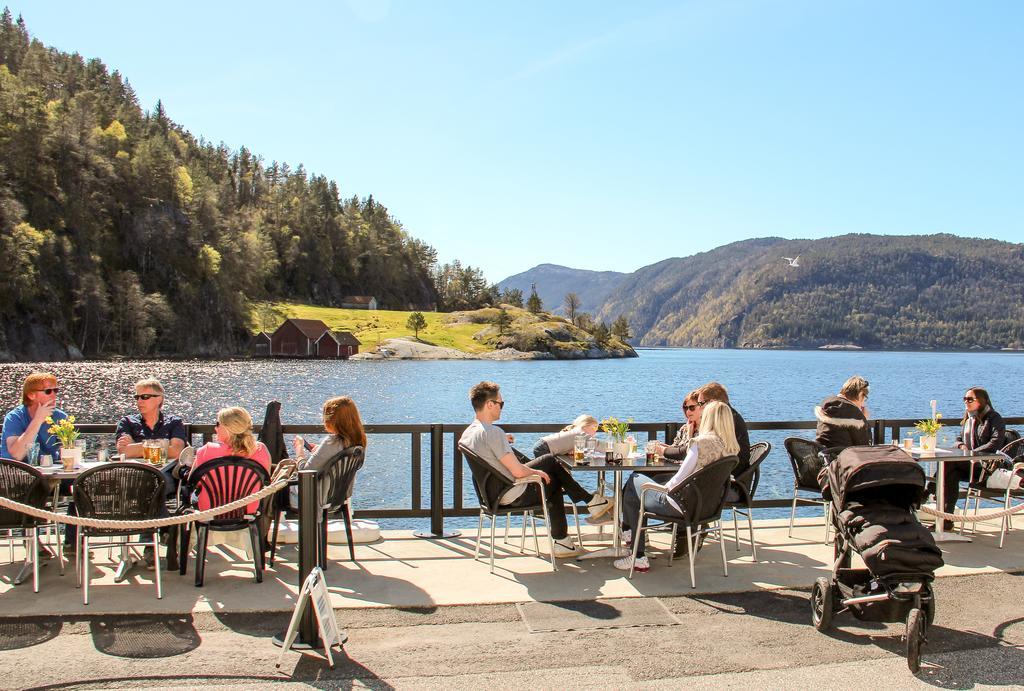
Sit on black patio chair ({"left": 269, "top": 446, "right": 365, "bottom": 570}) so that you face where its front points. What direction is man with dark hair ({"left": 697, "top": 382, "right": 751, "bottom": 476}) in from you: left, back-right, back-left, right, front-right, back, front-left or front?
back-right

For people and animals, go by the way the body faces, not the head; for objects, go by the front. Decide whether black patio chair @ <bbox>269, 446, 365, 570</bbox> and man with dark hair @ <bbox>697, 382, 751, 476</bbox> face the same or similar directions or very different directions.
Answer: same or similar directions

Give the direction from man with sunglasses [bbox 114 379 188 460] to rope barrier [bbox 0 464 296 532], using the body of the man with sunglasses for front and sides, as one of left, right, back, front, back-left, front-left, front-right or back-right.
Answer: front

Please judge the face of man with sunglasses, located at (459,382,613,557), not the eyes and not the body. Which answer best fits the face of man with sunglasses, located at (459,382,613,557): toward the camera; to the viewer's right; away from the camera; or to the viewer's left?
to the viewer's right

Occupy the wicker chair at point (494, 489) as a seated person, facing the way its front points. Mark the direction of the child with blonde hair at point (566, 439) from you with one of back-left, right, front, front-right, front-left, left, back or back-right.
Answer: front-left

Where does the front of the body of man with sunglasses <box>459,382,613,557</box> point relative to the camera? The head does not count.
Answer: to the viewer's right

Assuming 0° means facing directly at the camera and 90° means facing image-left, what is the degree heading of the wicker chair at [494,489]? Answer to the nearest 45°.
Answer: approximately 270°

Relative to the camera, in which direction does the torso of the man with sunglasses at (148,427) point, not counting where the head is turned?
toward the camera

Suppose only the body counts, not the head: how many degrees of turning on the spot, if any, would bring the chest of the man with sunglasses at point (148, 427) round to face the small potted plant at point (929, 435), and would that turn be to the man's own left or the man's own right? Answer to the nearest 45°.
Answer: approximately 90° to the man's own left

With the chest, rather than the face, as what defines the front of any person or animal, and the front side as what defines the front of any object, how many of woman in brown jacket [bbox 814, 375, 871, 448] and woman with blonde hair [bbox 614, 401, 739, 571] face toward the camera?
0

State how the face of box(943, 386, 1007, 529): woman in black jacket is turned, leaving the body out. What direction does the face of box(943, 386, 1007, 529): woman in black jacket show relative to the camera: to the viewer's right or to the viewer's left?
to the viewer's left

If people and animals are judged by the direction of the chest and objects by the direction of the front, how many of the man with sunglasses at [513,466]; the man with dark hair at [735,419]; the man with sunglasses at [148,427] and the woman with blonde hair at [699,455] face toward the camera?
1

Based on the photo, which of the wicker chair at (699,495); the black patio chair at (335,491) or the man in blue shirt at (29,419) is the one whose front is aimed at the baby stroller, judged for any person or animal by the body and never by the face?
the man in blue shirt

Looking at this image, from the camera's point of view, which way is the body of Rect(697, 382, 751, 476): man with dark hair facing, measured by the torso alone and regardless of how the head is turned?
to the viewer's left

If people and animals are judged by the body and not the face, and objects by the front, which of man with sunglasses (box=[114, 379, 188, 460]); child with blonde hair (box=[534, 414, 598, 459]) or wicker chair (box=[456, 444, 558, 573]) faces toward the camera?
the man with sunglasses
